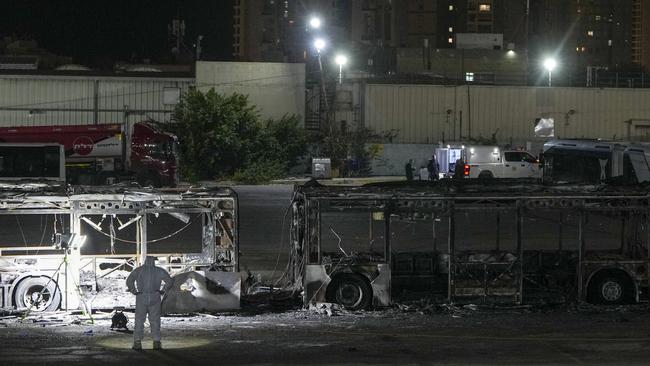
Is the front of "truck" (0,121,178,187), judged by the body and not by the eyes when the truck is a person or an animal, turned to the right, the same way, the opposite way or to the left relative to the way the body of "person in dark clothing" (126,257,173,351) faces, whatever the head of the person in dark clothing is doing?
to the right

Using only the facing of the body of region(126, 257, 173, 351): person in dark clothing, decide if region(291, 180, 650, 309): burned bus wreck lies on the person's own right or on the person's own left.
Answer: on the person's own right

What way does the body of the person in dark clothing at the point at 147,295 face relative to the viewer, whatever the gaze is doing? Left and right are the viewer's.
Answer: facing away from the viewer

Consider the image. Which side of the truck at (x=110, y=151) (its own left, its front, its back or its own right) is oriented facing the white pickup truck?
front

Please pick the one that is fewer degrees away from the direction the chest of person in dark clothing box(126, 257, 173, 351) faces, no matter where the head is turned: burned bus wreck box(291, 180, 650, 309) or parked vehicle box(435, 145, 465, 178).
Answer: the parked vehicle

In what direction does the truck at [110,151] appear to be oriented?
to the viewer's right

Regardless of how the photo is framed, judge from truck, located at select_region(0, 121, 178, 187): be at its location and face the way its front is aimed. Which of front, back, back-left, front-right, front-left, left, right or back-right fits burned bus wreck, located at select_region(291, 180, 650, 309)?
right

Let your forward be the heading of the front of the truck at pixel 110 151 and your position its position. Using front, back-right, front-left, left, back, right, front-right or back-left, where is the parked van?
front-right

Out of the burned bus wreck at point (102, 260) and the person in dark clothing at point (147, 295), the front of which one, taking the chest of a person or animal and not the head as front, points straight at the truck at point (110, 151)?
the person in dark clothing

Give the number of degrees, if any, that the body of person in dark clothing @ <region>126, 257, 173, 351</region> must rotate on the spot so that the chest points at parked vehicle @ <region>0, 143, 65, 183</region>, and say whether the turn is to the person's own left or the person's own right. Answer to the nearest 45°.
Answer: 0° — they already face it

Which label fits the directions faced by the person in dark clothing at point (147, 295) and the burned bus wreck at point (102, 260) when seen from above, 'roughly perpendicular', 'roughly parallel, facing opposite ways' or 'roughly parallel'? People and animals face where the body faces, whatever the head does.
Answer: roughly perpendicular
